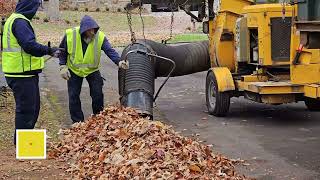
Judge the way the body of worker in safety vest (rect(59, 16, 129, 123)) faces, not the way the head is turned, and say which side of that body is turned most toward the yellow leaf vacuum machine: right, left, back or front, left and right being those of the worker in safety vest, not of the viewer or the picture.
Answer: left

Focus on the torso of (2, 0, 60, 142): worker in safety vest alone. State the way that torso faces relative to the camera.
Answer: to the viewer's right

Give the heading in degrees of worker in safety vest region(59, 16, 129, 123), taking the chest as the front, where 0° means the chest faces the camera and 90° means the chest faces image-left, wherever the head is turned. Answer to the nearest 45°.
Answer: approximately 0°

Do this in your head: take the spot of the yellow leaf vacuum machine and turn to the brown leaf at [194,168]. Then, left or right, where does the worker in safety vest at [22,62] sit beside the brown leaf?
right

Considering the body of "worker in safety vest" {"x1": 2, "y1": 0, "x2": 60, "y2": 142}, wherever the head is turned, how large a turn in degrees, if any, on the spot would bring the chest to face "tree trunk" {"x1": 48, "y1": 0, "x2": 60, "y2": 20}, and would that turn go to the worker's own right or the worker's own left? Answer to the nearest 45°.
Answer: approximately 90° to the worker's own left

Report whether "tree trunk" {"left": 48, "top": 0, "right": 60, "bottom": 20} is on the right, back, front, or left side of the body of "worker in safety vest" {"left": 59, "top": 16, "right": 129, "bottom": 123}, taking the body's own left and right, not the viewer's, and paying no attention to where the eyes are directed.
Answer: back

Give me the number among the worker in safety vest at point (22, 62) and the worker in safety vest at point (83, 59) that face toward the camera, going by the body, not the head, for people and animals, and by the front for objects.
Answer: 1

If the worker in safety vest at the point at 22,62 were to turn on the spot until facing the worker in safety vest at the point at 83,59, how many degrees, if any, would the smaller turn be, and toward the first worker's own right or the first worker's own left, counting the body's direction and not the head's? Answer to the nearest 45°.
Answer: approximately 45° to the first worker's own left

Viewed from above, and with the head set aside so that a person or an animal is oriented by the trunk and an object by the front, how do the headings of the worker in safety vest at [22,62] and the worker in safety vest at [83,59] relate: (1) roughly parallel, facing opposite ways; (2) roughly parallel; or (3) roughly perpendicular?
roughly perpendicular

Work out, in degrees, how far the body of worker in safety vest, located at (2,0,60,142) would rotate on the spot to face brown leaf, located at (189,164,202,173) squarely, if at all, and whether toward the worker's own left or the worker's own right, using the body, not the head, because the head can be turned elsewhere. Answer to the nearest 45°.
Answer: approximately 45° to the worker's own right

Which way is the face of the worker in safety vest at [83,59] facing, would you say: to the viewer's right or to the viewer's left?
to the viewer's right
